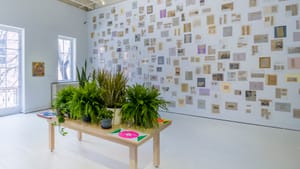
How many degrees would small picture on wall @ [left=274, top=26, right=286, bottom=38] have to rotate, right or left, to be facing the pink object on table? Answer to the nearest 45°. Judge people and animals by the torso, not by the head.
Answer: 0° — it already faces it

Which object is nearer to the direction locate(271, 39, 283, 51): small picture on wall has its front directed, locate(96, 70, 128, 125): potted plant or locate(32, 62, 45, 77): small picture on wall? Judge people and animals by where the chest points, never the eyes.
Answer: the potted plant

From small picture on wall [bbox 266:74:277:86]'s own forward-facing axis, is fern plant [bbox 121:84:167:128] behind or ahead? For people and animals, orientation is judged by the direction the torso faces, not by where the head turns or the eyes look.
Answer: ahead

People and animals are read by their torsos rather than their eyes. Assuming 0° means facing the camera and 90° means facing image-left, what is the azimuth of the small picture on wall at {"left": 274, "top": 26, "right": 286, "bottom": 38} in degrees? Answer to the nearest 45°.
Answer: approximately 0°
